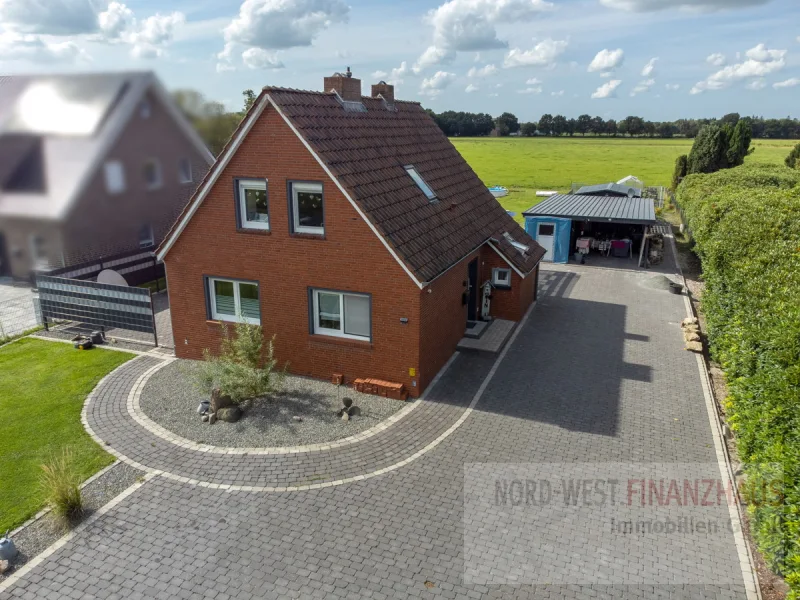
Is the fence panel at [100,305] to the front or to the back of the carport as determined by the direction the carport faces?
to the front

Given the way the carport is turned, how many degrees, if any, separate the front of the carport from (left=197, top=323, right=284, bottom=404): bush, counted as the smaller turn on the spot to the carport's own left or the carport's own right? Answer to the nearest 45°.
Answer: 0° — it already faces it

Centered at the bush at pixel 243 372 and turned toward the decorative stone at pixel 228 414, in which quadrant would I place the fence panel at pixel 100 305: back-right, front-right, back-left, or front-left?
back-right

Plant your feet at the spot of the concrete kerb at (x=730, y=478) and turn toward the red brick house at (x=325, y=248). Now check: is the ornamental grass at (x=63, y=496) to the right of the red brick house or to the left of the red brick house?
left

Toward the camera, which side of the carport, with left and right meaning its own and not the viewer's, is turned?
front

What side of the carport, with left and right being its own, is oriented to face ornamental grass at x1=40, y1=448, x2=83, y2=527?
front

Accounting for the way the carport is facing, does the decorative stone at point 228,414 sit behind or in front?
in front
